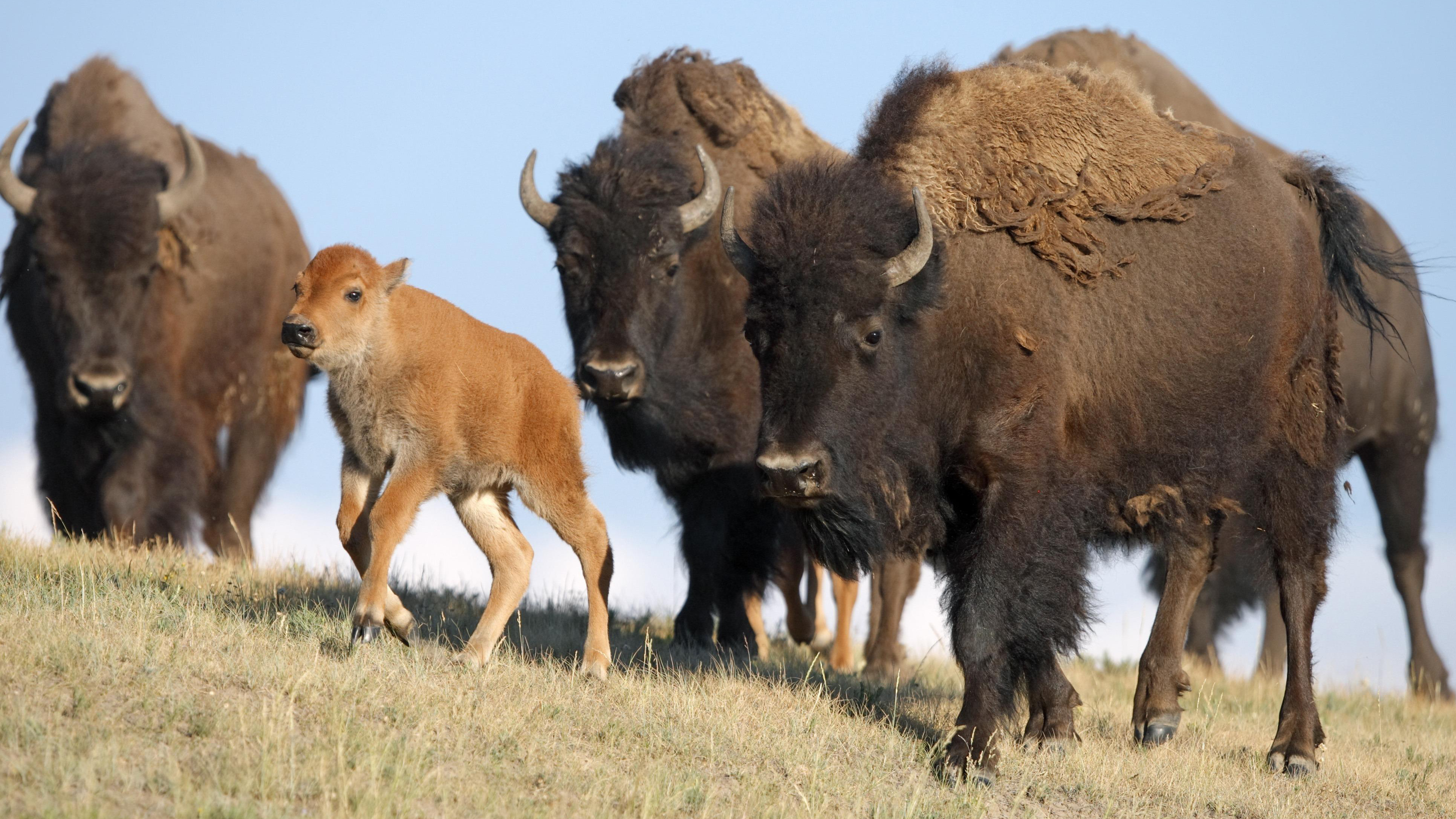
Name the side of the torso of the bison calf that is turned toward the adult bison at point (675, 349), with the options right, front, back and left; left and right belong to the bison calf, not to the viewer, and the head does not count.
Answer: back

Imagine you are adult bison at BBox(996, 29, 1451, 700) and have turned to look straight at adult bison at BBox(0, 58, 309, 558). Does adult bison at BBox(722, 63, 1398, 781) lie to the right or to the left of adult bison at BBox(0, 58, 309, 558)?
left

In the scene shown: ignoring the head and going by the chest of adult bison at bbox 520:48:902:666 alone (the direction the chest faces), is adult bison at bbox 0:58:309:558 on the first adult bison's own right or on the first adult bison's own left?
on the first adult bison's own right

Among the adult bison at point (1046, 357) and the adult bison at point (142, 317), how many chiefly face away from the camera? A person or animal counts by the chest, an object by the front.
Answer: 0

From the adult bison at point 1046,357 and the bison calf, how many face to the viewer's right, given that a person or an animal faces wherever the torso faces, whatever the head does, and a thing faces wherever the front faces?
0

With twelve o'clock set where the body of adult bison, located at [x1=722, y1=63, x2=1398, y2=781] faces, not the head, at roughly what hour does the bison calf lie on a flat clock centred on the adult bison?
The bison calf is roughly at 1 o'clock from the adult bison.

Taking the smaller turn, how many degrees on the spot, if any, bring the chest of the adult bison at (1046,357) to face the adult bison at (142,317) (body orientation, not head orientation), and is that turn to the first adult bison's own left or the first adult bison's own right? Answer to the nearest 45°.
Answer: approximately 90° to the first adult bison's own right

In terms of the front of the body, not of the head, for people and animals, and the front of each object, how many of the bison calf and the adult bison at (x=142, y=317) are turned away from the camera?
0

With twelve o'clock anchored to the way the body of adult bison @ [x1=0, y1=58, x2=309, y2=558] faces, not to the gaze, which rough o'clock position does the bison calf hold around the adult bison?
The bison calf is roughly at 10 o'clock from the adult bison.
